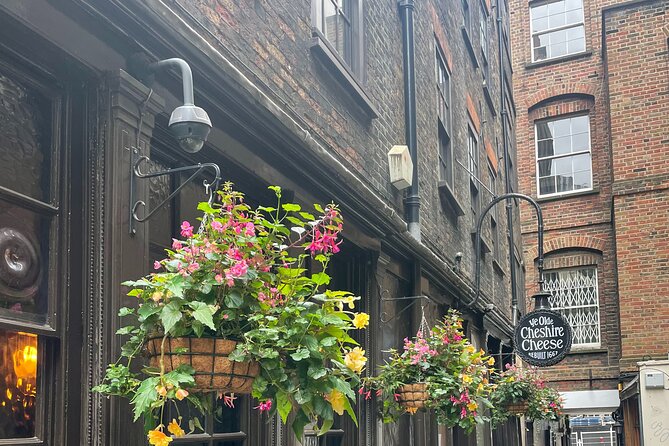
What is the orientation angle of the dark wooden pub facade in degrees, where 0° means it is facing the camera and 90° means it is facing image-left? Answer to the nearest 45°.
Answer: approximately 315°

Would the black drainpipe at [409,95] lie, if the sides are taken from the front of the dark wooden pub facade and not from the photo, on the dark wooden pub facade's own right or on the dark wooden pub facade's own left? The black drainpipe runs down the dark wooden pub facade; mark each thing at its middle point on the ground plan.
on the dark wooden pub facade's own left
